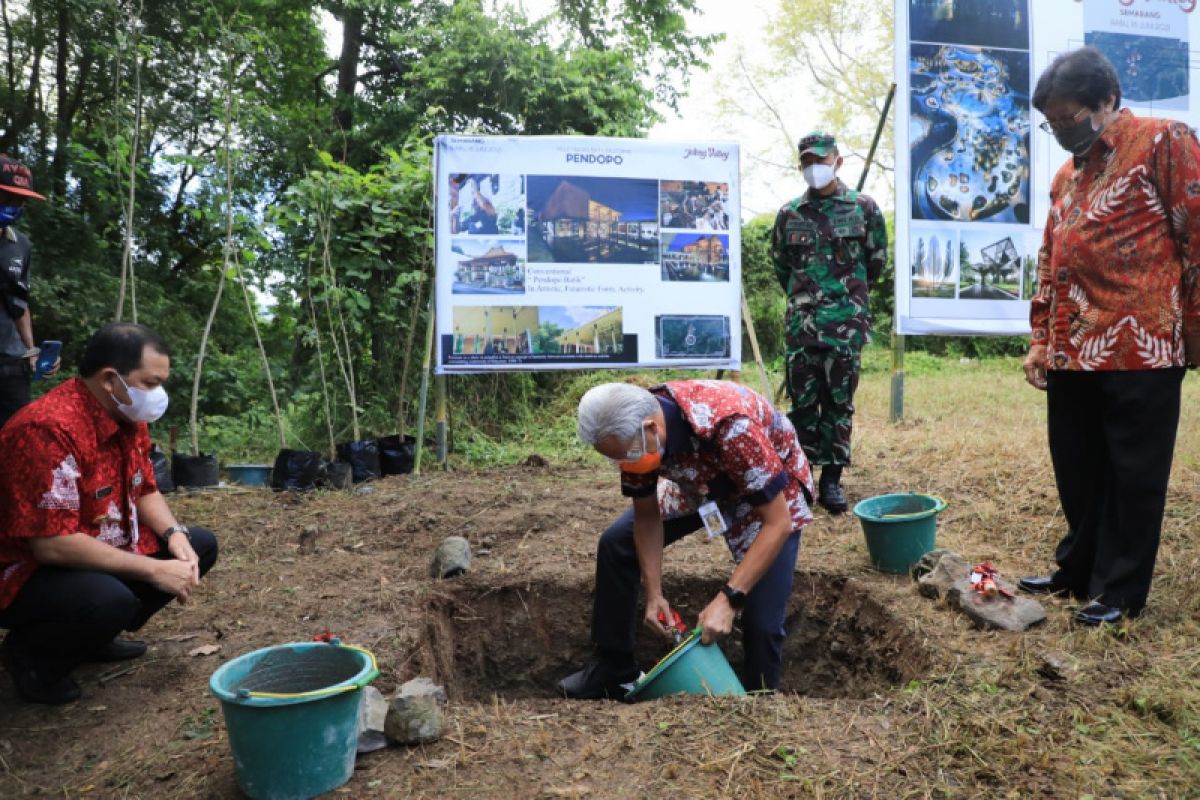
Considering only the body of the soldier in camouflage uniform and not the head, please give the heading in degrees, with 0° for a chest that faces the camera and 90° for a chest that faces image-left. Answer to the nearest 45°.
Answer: approximately 0°

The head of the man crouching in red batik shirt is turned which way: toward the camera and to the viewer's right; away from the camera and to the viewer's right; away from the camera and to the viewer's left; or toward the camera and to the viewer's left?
toward the camera and to the viewer's right

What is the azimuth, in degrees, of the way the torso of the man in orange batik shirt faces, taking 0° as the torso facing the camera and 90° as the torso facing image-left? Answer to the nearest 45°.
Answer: approximately 45°
